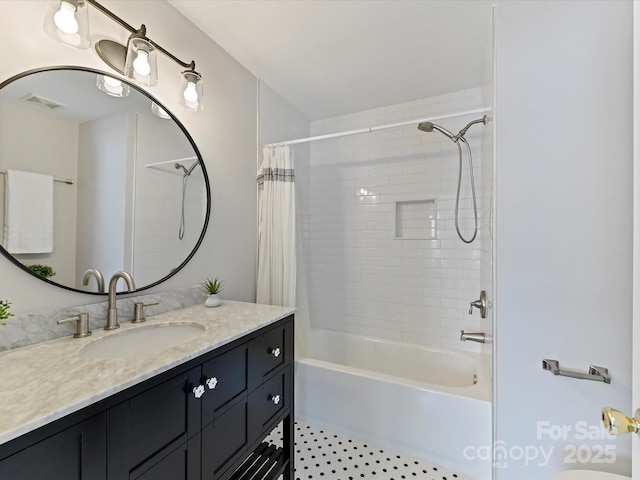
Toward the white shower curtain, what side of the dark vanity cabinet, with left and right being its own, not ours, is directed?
left

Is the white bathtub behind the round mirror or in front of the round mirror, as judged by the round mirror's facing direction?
in front

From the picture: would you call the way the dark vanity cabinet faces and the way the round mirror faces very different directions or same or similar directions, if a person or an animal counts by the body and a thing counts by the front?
same or similar directions

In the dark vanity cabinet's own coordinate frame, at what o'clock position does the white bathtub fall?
The white bathtub is roughly at 10 o'clock from the dark vanity cabinet.

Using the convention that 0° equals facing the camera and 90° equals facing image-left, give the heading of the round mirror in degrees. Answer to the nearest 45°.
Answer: approximately 315°

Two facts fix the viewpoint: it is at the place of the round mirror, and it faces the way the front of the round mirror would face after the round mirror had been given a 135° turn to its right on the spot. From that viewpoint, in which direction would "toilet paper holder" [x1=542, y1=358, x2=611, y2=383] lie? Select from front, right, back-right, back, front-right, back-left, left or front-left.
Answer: back-left
